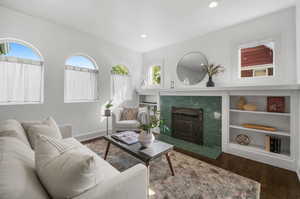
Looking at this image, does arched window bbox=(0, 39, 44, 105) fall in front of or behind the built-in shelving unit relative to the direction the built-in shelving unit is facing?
in front

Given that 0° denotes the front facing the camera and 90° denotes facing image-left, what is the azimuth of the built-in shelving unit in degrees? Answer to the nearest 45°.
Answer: approximately 45°

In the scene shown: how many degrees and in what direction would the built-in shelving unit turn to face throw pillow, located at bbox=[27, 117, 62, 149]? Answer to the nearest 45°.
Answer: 0° — it already faces it

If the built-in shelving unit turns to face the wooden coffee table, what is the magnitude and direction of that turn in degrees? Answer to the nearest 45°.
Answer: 0° — it already faces it

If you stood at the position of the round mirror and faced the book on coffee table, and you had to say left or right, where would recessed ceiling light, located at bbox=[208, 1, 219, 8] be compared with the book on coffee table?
left

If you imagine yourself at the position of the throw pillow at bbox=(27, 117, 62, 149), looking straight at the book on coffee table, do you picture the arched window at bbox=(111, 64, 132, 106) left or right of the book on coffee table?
left

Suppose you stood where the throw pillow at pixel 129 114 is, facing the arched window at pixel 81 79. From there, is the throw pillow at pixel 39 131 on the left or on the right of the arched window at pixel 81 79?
left
